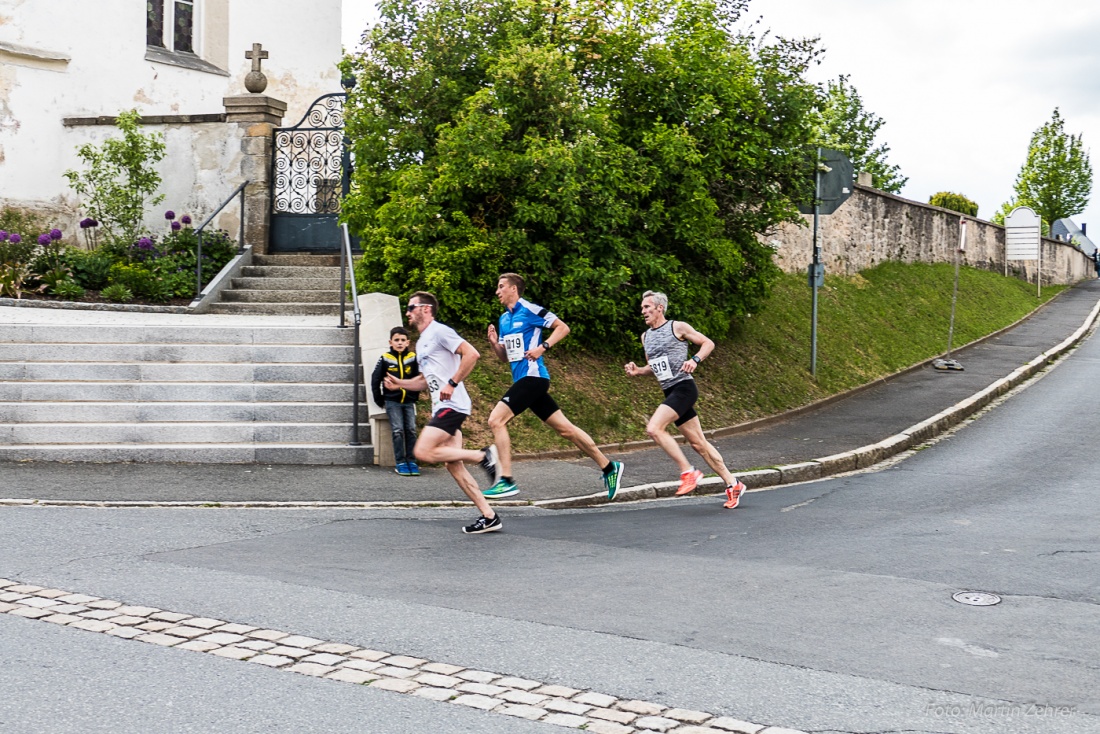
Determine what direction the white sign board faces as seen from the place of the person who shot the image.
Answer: facing the viewer

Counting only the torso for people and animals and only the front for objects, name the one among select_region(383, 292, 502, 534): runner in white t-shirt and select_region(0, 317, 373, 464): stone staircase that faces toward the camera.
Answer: the stone staircase

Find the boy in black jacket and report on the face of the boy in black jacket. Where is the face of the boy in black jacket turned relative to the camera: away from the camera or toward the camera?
toward the camera

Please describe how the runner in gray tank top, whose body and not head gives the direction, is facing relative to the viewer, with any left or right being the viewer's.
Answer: facing the viewer and to the left of the viewer

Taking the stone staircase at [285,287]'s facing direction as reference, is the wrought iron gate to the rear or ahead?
to the rear

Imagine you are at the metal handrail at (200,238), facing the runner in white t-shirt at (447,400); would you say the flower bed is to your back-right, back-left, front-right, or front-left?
back-right

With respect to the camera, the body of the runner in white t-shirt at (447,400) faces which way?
to the viewer's left

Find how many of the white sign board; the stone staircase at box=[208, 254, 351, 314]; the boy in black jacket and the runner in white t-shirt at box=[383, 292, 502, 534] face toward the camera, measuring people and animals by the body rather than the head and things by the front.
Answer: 3

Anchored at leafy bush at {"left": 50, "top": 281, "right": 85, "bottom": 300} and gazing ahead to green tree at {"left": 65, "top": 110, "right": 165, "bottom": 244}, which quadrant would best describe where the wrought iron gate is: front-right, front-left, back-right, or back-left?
front-right

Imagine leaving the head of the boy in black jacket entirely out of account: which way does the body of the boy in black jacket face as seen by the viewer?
toward the camera

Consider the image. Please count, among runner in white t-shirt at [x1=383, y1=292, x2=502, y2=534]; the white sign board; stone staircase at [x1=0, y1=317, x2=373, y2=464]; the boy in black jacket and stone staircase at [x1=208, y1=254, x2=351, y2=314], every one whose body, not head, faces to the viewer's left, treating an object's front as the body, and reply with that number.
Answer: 1

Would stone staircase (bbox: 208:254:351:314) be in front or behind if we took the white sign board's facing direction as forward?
in front
